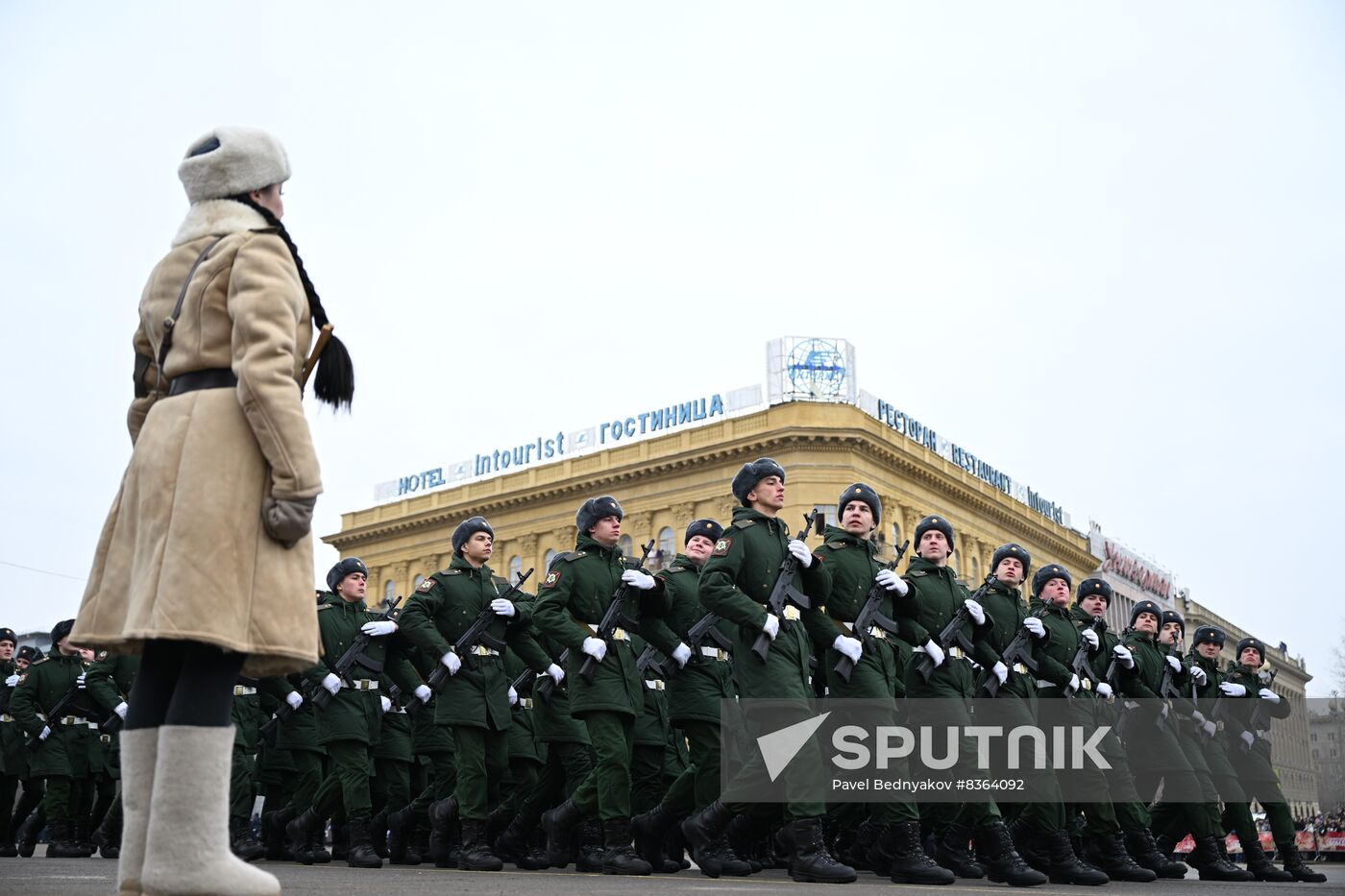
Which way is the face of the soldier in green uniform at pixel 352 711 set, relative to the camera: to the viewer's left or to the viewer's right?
to the viewer's right

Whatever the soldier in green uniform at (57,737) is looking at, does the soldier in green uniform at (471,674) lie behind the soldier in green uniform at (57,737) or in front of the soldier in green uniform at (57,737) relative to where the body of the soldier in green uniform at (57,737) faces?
in front

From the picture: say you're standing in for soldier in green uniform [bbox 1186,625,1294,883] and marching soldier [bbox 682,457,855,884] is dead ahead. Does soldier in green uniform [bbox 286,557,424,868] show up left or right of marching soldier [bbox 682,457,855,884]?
right

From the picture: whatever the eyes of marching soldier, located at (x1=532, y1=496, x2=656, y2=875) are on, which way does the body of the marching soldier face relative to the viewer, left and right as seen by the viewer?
facing the viewer and to the right of the viewer

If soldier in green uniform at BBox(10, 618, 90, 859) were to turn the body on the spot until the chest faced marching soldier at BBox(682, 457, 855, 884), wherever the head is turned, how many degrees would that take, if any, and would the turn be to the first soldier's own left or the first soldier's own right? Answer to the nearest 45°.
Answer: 0° — they already face them

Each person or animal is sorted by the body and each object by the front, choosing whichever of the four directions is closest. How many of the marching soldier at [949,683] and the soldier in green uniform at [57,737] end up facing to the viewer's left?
0

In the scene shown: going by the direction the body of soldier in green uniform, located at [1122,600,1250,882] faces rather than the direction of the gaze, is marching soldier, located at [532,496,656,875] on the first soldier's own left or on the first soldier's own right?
on the first soldier's own right

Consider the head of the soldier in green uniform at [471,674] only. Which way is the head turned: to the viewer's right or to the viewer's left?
to the viewer's right

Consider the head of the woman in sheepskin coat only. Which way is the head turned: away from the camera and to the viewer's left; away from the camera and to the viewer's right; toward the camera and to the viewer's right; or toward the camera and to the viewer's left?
away from the camera and to the viewer's right

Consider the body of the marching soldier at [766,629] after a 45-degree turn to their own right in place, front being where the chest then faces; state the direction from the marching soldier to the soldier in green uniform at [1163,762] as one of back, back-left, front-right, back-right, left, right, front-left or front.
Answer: back-left
